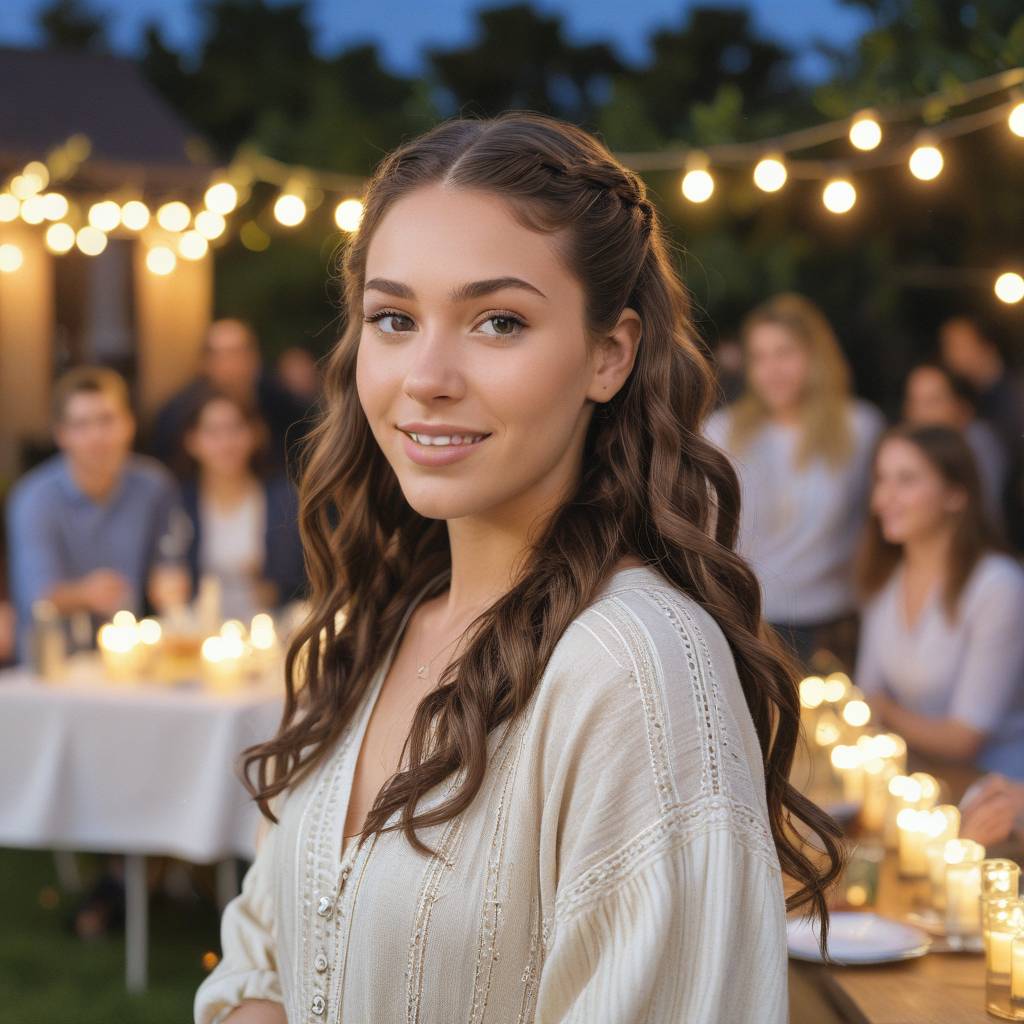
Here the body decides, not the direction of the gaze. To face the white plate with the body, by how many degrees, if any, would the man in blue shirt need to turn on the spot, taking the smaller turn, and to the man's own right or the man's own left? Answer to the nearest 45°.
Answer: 0° — they already face it

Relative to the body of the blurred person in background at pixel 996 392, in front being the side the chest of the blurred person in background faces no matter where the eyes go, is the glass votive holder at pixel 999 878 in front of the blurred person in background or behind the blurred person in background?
in front

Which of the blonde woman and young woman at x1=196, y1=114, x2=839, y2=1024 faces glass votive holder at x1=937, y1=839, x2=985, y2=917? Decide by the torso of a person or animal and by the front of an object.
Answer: the blonde woman

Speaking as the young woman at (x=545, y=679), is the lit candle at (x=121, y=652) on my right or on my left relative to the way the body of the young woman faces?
on my right

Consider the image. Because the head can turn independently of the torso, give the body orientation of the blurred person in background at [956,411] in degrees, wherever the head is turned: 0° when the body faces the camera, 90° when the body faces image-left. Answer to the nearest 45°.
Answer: approximately 45°

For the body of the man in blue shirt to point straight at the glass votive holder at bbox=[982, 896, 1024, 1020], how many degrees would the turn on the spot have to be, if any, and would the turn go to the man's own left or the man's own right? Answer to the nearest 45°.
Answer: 0° — they already face it

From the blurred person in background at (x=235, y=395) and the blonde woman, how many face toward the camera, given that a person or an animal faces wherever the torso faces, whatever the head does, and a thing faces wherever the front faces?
2

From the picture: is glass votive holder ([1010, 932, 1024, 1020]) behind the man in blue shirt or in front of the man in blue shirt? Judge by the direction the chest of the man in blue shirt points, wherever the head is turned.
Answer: in front

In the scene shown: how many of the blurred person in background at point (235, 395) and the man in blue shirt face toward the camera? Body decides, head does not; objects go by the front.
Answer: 2

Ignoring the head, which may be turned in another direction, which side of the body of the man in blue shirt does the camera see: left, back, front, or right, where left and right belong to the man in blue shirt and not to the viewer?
front
